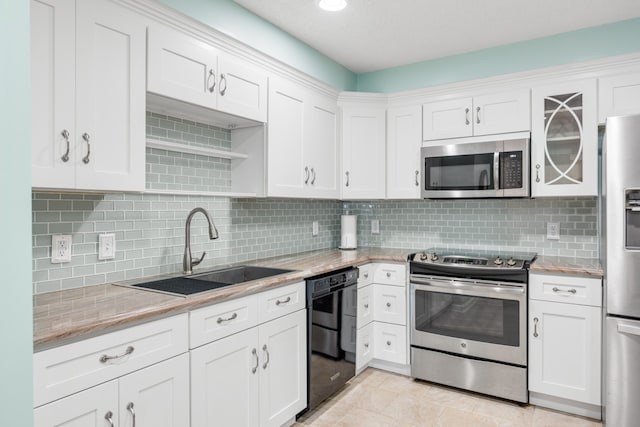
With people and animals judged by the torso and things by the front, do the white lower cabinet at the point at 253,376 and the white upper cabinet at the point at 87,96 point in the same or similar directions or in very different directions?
same or similar directions

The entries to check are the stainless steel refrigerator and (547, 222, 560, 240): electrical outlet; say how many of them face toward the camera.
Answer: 2

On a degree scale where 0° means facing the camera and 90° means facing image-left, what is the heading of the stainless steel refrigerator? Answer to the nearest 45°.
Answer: approximately 0°

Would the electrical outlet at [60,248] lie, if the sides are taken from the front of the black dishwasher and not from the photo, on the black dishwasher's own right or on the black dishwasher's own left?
on the black dishwasher's own right

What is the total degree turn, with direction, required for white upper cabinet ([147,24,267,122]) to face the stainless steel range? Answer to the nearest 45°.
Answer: approximately 45° to its left

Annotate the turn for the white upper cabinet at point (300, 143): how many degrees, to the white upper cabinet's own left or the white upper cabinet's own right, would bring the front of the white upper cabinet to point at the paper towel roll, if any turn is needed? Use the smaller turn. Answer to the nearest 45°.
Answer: approximately 90° to the white upper cabinet's own left

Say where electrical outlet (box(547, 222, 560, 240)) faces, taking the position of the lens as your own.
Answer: facing the viewer

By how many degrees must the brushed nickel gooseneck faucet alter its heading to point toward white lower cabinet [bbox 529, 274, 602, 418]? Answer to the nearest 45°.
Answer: approximately 45° to its left

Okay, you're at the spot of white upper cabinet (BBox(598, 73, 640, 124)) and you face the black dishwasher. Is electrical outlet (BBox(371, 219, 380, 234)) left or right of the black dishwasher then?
right

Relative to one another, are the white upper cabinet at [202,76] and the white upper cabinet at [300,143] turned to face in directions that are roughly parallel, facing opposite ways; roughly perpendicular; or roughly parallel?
roughly parallel

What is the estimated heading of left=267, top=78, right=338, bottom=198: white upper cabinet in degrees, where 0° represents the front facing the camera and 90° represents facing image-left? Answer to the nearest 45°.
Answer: approximately 315°

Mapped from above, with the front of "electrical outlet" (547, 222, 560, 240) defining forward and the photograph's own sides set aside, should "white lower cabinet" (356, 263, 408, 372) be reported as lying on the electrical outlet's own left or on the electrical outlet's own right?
on the electrical outlet's own right

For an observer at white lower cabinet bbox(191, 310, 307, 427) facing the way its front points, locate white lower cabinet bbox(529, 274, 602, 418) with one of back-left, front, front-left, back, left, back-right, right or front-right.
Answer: front-left
